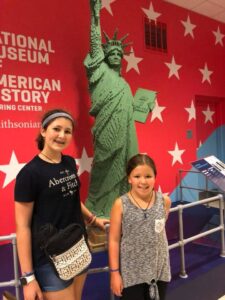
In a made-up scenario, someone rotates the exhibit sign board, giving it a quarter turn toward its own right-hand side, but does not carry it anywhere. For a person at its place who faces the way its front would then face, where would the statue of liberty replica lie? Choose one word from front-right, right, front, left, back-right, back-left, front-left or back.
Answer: front-left

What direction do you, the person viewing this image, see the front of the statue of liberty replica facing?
facing the viewer and to the right of the viewer

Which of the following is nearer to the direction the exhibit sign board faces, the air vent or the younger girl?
the younger girl

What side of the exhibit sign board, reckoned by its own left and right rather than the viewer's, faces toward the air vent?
right

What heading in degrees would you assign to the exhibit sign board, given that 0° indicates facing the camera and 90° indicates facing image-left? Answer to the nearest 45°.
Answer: approximately 45°

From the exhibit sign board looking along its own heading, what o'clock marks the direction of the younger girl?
The younger girl is roughly at 11 o'clock from the exhibit sign board.
